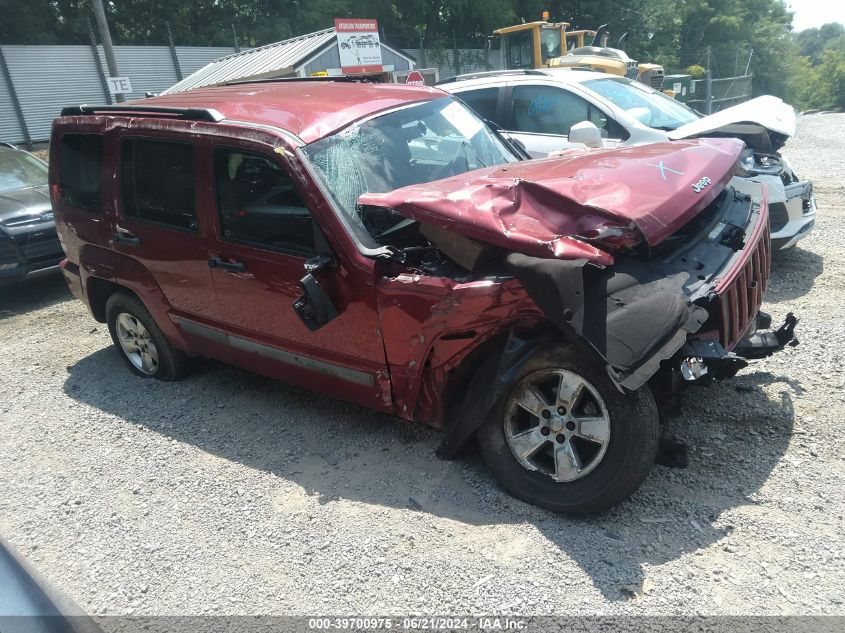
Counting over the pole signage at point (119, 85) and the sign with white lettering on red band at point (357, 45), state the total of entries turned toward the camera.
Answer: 2

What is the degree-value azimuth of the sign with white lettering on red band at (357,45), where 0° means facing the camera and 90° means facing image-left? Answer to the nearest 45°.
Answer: approximately 0°

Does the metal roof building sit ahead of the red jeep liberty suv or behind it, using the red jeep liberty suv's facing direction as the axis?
behind

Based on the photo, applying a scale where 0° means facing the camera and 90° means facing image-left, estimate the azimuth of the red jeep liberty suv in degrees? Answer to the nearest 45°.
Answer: approximately 315°

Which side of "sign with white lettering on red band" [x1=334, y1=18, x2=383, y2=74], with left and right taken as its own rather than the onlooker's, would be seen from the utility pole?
right

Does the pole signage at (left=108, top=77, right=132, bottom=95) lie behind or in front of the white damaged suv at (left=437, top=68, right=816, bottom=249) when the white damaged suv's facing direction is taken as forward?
behind

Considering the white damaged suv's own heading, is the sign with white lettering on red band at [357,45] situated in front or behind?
behind

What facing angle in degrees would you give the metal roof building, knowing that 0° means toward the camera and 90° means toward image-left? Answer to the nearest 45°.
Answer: approximately 315°

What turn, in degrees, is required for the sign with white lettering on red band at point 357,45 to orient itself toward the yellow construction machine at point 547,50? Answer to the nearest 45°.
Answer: approximately 135° to its left
